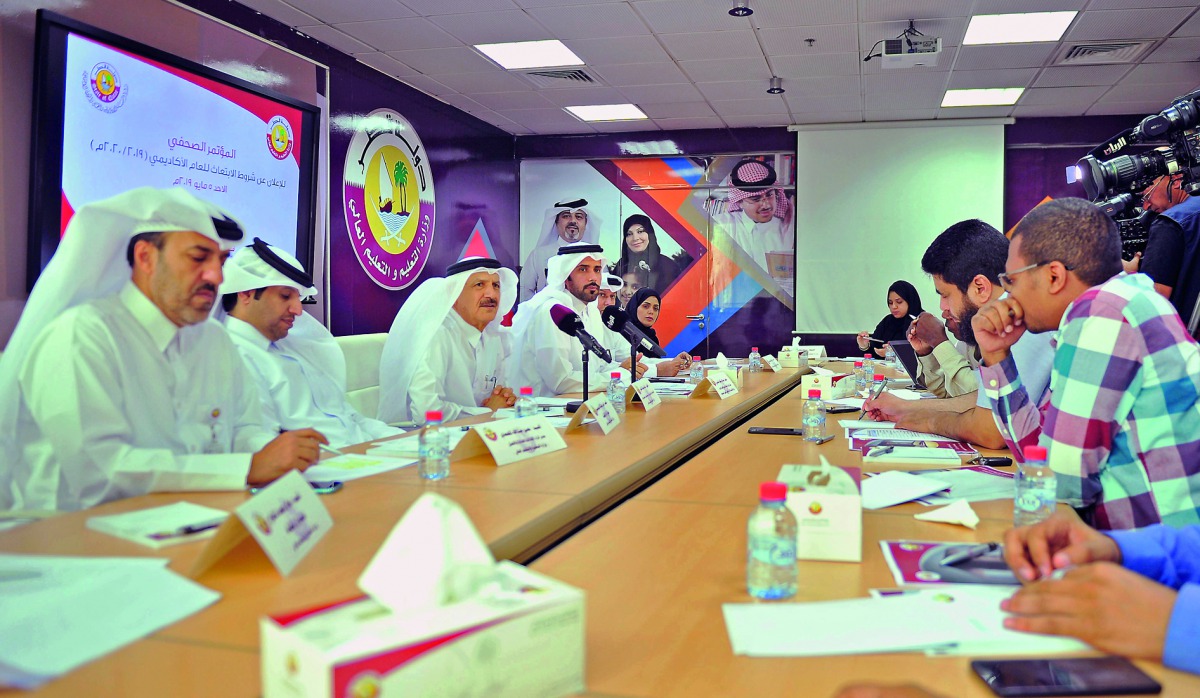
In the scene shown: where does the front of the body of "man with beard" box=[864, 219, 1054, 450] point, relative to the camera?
to the viewer's left

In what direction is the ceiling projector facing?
away from the camera

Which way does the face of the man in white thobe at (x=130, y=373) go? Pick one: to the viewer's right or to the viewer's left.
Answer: to the viewer's right

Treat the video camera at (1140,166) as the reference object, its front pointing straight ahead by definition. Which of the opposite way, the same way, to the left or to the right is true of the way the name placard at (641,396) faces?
the opposite way

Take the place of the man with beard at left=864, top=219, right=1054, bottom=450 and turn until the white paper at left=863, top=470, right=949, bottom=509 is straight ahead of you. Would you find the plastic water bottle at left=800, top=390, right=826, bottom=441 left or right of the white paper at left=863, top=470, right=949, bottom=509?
right

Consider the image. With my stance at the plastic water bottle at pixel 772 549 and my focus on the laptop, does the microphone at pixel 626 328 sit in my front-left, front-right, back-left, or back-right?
front-left

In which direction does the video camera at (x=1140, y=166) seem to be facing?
to the viewer's left

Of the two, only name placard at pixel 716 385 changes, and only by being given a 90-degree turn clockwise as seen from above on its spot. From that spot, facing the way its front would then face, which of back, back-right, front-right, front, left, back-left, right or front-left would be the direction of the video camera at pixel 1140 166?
back-left

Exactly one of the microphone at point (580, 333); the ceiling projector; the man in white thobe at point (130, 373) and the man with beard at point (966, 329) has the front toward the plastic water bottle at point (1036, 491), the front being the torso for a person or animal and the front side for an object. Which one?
the man in white thobe

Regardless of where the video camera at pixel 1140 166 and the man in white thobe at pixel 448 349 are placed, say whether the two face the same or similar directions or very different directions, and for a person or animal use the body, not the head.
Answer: very different directions

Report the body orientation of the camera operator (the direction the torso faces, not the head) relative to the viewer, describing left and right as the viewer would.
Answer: facing to the left of the viewer

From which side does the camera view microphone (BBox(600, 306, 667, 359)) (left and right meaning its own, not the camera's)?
left

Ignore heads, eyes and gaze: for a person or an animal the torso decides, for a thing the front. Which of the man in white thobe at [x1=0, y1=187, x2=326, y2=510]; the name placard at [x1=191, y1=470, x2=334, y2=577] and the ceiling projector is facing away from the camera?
the ceiling projector

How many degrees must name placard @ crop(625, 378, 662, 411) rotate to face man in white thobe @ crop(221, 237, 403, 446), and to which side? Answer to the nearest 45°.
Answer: approximately 135° to its right

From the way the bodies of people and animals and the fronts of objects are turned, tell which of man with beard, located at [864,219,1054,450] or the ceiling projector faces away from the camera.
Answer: the ceiling projector

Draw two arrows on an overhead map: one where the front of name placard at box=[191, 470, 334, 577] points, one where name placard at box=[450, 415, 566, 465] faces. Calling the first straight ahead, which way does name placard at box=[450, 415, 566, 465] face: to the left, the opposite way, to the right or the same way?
the same way

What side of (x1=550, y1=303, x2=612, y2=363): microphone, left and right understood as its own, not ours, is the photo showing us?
left

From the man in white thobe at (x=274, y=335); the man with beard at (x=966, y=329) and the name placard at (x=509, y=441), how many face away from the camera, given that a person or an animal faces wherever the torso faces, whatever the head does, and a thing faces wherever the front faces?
0
